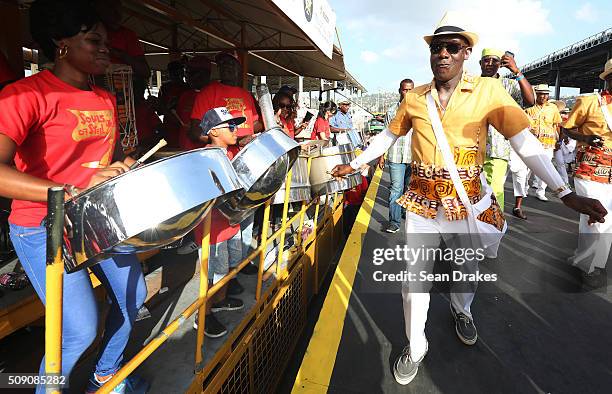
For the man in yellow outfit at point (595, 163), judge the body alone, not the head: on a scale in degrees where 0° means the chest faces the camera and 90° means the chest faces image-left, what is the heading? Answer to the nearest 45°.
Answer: approximately 0°

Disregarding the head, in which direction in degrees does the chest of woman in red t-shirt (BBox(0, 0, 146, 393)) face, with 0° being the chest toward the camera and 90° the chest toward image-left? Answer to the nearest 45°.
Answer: approximately 315°

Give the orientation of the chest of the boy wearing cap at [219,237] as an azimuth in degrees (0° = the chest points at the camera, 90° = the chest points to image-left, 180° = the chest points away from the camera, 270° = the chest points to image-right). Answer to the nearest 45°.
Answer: approximately 270°

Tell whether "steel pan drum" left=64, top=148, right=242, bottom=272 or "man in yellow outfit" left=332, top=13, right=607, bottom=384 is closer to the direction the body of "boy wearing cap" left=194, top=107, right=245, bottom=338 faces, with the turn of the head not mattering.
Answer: the man in yellow outfit

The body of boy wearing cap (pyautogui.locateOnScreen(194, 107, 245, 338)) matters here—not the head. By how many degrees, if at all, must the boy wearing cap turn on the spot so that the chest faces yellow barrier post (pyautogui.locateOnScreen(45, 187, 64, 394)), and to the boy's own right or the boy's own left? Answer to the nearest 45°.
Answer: approximately 90° to the boy's own right

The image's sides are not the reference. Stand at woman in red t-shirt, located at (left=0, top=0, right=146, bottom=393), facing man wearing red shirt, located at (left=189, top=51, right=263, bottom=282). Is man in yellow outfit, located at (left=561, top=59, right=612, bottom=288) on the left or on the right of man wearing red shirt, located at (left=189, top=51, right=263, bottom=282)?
right

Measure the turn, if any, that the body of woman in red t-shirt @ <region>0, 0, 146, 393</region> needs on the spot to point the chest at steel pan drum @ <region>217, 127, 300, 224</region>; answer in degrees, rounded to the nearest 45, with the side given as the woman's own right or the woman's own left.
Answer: approximately 45° to the woman's own left

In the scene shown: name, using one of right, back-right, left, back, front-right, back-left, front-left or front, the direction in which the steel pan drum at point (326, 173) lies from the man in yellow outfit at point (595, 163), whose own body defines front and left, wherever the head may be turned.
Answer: front-right

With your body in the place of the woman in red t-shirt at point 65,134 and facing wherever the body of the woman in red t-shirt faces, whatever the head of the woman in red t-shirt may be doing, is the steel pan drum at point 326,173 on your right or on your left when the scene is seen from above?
on your left
